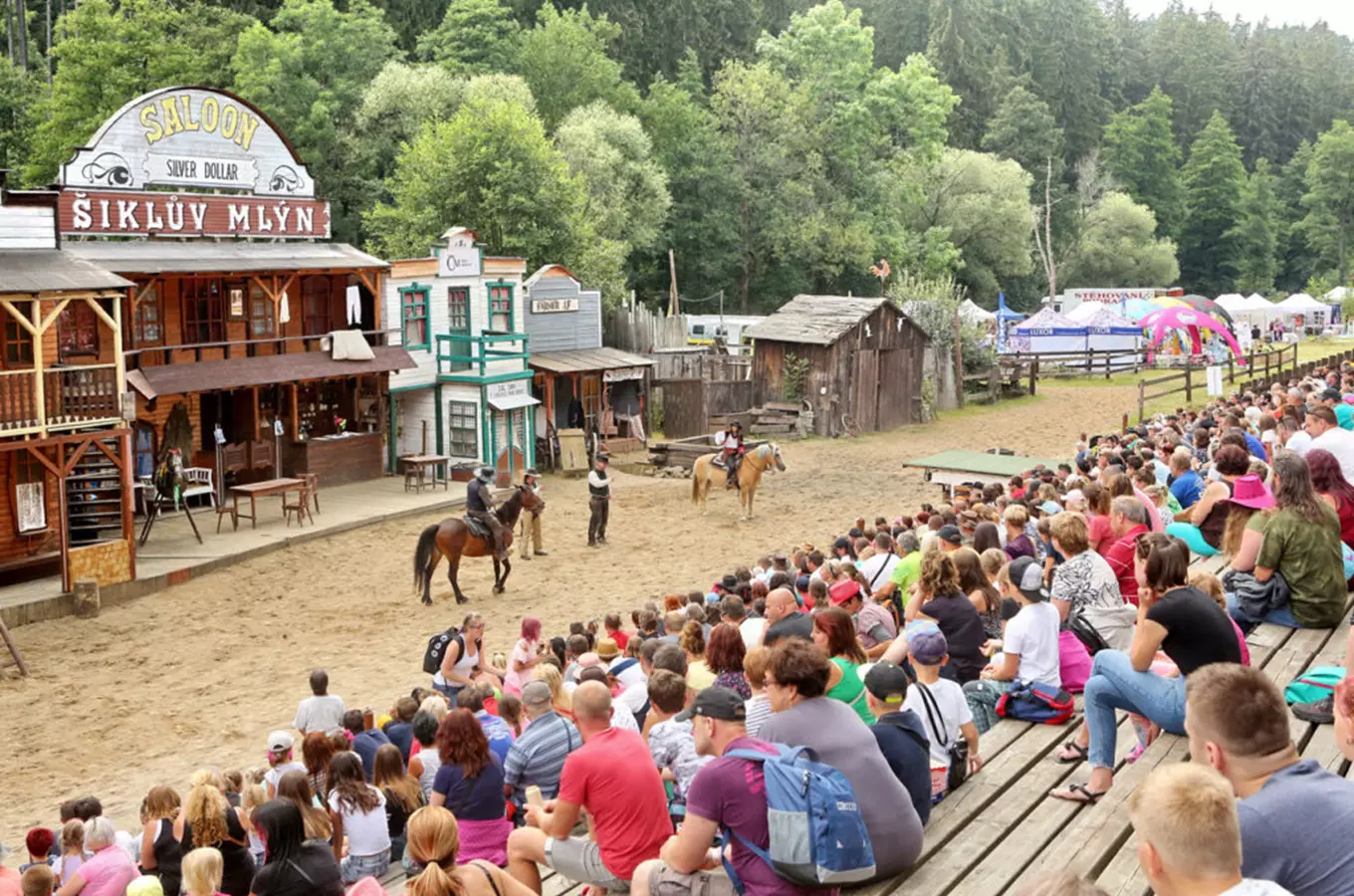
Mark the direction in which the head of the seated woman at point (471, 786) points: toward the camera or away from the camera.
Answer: away from the camera

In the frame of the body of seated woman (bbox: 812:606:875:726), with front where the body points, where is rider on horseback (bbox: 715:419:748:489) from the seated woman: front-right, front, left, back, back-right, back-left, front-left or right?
front-right

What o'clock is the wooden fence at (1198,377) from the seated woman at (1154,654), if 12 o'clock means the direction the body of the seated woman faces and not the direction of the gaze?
The wooden fence is roughly at 3 o'clock from the seated woman.

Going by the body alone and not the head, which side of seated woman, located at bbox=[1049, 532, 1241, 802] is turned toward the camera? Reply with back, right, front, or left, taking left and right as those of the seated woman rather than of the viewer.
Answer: left

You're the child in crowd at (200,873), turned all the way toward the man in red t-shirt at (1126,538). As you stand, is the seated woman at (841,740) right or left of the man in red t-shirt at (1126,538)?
right

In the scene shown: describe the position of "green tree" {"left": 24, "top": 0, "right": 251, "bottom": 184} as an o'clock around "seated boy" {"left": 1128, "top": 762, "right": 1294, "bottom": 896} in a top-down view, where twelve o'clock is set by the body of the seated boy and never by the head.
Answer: The green tree is roughly at 12 o'clock from the seated boy.

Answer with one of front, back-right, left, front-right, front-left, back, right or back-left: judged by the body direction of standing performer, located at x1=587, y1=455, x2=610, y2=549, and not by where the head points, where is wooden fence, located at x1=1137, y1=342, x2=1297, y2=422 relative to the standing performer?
left

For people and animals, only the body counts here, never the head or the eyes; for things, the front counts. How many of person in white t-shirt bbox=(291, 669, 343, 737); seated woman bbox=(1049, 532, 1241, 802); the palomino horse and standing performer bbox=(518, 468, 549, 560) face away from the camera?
1

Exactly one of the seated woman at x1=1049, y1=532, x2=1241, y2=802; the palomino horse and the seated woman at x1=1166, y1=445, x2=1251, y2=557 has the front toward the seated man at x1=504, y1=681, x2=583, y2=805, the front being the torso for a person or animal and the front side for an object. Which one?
the seated woman at x1=1049, y1=532, x2=1241, y2=802

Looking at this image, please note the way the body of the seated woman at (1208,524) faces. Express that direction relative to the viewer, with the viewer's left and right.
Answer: facing away from the viewer and to the left of the viewer

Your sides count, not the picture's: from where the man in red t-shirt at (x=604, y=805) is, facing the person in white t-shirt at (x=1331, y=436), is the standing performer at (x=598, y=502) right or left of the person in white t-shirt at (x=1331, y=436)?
left

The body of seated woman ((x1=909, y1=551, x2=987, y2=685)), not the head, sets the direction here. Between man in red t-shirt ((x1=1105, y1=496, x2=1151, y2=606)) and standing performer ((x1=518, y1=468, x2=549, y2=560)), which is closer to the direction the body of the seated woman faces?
the standing performer

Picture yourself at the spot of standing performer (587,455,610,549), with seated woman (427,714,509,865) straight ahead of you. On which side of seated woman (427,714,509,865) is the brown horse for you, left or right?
right

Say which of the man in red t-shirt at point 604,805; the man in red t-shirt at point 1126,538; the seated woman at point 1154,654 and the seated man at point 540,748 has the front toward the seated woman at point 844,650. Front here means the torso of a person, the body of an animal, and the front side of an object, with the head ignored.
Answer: the seated woman at point 1154,654

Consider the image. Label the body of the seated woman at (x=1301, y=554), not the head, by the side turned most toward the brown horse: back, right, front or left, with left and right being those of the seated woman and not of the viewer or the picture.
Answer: front

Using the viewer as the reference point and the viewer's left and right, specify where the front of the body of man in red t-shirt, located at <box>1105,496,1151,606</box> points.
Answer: facing away from the viewer and to the left of the viewer

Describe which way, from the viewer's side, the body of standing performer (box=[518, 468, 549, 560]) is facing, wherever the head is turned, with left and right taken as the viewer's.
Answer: facing the viewer and to the right of the viewer

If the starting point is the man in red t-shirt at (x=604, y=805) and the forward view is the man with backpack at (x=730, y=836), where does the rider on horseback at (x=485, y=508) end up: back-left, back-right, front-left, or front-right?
back-left
